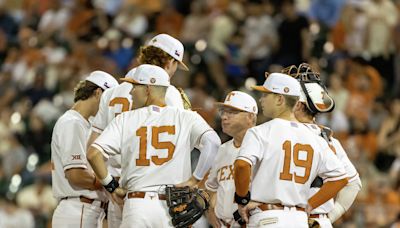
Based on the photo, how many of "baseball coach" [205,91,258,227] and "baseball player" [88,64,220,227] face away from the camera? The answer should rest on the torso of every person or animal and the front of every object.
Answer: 1

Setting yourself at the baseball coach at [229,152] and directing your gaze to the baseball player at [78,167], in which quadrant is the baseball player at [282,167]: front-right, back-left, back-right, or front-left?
back-left

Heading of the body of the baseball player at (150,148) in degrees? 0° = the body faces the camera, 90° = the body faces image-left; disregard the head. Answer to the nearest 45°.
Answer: approximately 180°

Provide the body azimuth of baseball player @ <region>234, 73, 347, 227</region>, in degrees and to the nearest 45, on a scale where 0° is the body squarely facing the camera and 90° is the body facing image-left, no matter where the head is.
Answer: approximately 135°

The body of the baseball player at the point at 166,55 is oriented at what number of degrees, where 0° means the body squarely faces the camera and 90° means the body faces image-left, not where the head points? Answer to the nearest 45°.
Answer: approximately 225°

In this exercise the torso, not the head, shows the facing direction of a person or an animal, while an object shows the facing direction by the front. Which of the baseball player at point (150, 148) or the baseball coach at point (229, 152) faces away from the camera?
the baseball player at point (150, 148)

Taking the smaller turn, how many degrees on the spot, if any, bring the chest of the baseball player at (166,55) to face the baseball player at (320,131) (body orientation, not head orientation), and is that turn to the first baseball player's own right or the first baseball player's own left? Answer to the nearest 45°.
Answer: approximately 45° to the first baseball player's own right
